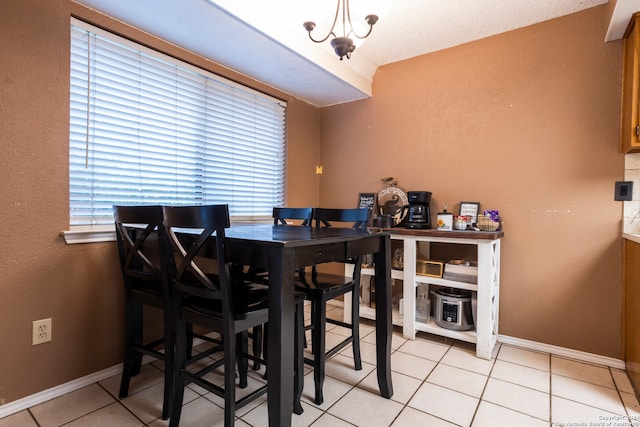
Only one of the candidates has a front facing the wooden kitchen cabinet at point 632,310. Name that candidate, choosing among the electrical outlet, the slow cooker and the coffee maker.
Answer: the electrical outlet

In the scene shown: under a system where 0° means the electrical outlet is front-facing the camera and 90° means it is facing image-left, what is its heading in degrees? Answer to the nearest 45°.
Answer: approximately 315°

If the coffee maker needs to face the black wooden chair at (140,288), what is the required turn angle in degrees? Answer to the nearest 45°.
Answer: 0° — it already faces it

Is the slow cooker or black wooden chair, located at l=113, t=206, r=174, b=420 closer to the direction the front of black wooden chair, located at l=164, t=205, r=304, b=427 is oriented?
the slow cooker

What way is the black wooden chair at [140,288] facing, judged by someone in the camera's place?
facing away from the viewer and to the right of the viewer

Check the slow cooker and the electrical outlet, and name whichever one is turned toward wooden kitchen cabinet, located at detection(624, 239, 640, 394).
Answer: the electrical outlet

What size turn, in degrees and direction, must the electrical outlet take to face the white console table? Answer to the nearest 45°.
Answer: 0° — it already faces it

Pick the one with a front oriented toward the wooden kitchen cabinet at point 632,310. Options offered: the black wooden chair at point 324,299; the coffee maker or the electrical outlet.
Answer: the electrical outlet

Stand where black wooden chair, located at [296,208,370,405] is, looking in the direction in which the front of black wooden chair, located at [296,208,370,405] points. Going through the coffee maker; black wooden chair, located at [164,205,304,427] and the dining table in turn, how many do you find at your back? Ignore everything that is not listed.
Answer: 1

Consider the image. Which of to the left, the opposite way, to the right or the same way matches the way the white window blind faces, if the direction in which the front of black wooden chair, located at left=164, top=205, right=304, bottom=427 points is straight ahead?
to the right

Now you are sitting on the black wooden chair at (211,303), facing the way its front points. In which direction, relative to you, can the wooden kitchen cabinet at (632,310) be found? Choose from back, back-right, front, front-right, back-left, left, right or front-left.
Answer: front-right

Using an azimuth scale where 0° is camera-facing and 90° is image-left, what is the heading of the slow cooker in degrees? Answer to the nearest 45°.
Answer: approximately 45°
